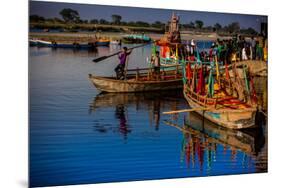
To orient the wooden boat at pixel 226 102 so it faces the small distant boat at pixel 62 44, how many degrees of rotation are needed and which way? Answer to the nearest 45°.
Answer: approximately 90° to its right

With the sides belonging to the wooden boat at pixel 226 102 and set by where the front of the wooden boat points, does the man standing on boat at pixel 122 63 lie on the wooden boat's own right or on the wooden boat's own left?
on the wooden boat's own right

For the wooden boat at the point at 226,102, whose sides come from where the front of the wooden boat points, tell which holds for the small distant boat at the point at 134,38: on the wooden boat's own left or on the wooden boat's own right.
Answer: on the wooden boat's own right

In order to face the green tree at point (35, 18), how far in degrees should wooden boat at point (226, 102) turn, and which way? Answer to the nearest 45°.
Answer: approximately 90° to its right
